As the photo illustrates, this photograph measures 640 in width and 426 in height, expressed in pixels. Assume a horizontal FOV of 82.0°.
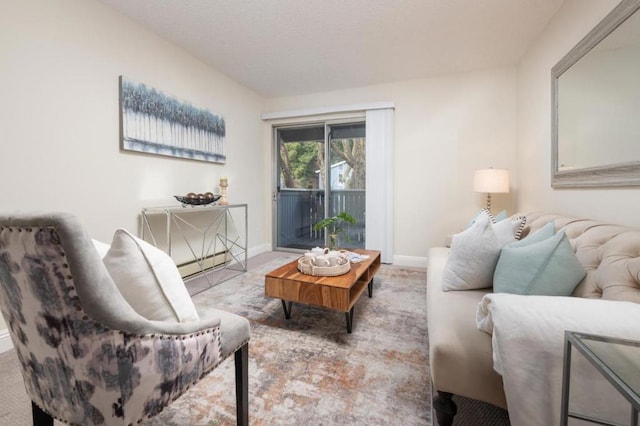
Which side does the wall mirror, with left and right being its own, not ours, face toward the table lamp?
right

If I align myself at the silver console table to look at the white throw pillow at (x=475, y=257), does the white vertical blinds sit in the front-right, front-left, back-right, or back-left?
front-left

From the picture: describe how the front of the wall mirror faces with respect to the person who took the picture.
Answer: facing the viewer and to the left of the viewer

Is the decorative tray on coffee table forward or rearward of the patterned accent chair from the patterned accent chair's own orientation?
forward

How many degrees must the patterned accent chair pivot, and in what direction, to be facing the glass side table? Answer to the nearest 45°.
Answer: approximately 90° to its right

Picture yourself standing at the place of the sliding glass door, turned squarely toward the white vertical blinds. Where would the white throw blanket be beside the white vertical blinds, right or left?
right

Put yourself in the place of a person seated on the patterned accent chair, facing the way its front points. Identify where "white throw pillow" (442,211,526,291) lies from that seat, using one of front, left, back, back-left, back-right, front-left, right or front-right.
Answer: front-right

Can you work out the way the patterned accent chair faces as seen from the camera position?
facing away from the viewer and to the right of the viewer

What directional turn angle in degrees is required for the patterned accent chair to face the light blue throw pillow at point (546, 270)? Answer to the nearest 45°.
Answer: approximately 45° to its right

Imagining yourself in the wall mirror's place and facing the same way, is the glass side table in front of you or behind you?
in front
